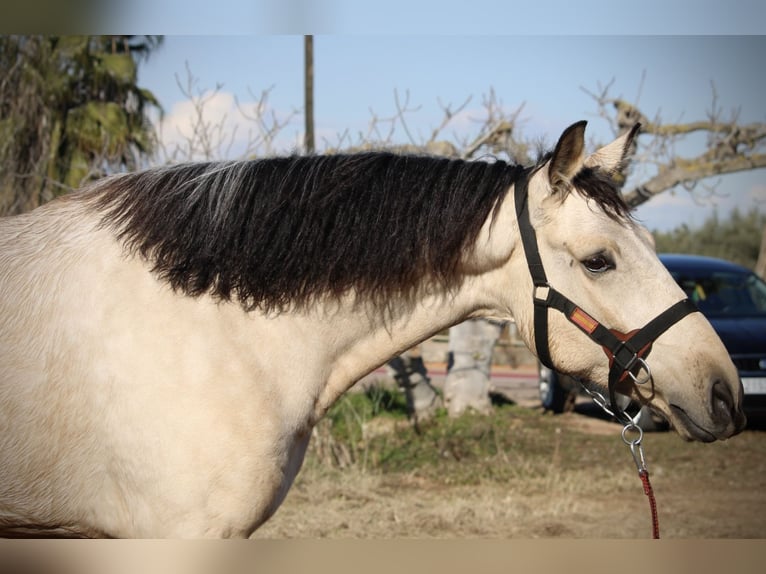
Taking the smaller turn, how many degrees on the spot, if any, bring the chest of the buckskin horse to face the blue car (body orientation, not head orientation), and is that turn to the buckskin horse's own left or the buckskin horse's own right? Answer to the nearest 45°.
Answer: approximately 45° to the buckskin horse's own left

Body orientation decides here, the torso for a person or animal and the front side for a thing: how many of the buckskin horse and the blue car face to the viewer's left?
0

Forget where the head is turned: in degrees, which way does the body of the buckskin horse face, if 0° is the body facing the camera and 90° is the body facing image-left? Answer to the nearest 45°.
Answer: approximately 270°

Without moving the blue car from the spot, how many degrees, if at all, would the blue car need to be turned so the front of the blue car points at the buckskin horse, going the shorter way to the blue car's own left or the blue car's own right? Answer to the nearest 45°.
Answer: approximately 45° to the blue car's own right

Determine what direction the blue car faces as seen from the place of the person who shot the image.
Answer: facing the viewer and to the right of the viewer
